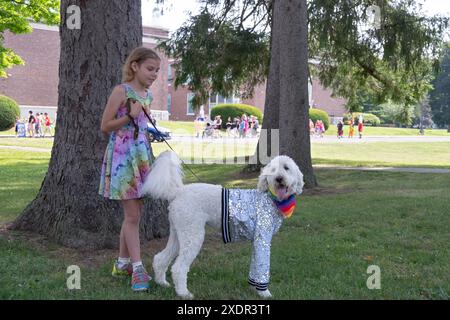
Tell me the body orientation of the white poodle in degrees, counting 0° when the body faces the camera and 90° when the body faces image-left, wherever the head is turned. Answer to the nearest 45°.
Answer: approximately 270°

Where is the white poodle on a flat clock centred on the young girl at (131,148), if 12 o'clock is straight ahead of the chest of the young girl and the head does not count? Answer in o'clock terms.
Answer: The white poodle is roughly at 11 o'clock from the young girl.

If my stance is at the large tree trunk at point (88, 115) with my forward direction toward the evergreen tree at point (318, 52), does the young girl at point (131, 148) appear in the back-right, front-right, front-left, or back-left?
back-right

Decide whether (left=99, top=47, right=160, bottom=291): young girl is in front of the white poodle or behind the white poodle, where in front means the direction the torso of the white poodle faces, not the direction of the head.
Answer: behind

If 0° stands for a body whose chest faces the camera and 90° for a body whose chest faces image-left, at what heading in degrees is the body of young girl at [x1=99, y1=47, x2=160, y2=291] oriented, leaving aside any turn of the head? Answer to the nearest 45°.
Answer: approximately 315°

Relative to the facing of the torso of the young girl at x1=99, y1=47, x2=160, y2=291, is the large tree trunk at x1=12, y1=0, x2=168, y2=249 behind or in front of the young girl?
behind

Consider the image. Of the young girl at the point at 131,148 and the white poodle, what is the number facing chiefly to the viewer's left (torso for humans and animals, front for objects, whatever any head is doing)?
0

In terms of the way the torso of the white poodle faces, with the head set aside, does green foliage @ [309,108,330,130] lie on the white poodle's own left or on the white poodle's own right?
on the white poodle's own left

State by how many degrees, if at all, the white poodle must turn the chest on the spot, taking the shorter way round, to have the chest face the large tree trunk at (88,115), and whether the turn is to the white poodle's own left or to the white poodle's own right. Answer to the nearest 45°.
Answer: approximately 135° to the white poodle's own left

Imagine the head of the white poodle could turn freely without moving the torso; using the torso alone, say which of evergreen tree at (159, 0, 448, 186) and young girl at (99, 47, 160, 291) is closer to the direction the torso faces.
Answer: the evergreen tree

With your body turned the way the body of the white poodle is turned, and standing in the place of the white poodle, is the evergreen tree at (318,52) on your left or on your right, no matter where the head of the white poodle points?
on your left

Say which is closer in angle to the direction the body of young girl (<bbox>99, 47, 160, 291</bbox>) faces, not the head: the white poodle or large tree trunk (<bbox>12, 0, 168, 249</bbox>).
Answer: the white poodle

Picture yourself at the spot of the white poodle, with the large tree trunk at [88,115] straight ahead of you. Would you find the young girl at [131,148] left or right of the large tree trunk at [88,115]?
left
